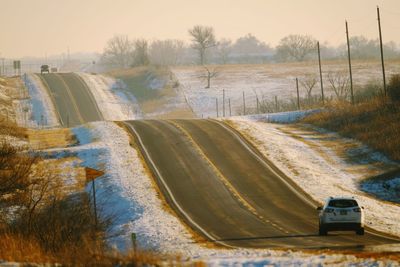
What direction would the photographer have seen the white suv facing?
facing away from the viewer
